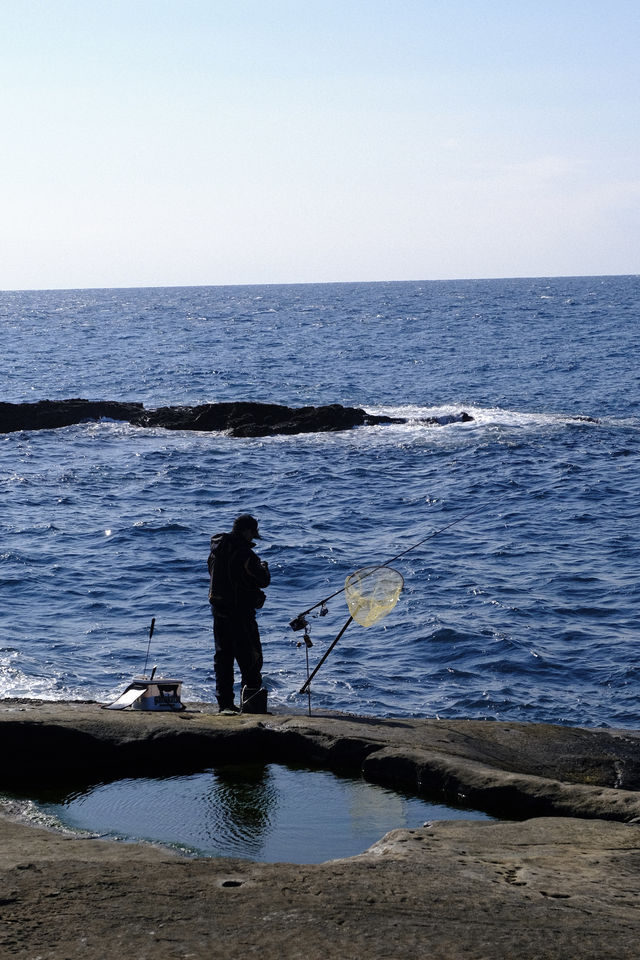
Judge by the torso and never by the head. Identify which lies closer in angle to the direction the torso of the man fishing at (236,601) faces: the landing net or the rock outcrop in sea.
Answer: the landing net

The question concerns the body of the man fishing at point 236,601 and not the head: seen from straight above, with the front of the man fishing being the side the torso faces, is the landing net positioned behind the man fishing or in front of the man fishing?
in front

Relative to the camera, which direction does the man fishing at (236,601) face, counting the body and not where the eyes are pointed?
to the viewer's right

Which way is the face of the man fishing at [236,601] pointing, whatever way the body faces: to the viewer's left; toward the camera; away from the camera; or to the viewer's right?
to the viewer's right

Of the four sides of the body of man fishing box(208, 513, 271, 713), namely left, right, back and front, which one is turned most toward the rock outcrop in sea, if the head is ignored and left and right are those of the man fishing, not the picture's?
left
